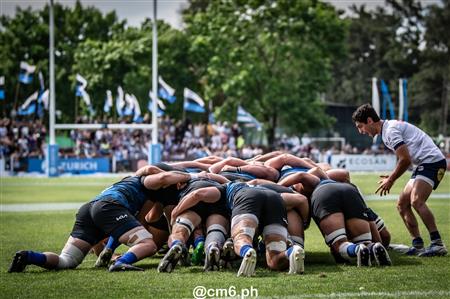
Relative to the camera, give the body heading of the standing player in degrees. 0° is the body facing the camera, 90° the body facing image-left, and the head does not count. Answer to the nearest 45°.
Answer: approximately 90°

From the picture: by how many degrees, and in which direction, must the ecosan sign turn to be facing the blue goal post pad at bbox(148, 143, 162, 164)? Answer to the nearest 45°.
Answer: approximately 45° to its right

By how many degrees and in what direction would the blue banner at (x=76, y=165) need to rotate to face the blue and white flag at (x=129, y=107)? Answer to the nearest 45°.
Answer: approximately 135° to its left

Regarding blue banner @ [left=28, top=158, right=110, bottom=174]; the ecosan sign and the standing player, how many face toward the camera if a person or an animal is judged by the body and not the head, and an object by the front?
2

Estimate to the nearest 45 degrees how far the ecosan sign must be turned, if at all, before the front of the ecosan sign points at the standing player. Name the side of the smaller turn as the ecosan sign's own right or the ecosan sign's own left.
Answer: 0° — it already faces them

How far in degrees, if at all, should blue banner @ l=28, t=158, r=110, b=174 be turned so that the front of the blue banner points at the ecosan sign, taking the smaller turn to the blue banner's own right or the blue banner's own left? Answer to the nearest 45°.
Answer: approximately 90° to the blue banner's own left

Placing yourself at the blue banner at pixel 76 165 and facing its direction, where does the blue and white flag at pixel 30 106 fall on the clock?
The blue and white flag is roughly at 5 o'clock from the blue banner.

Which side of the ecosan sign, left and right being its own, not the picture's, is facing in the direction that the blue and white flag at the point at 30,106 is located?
right

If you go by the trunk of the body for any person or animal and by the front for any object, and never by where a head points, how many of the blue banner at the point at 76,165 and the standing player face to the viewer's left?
1
